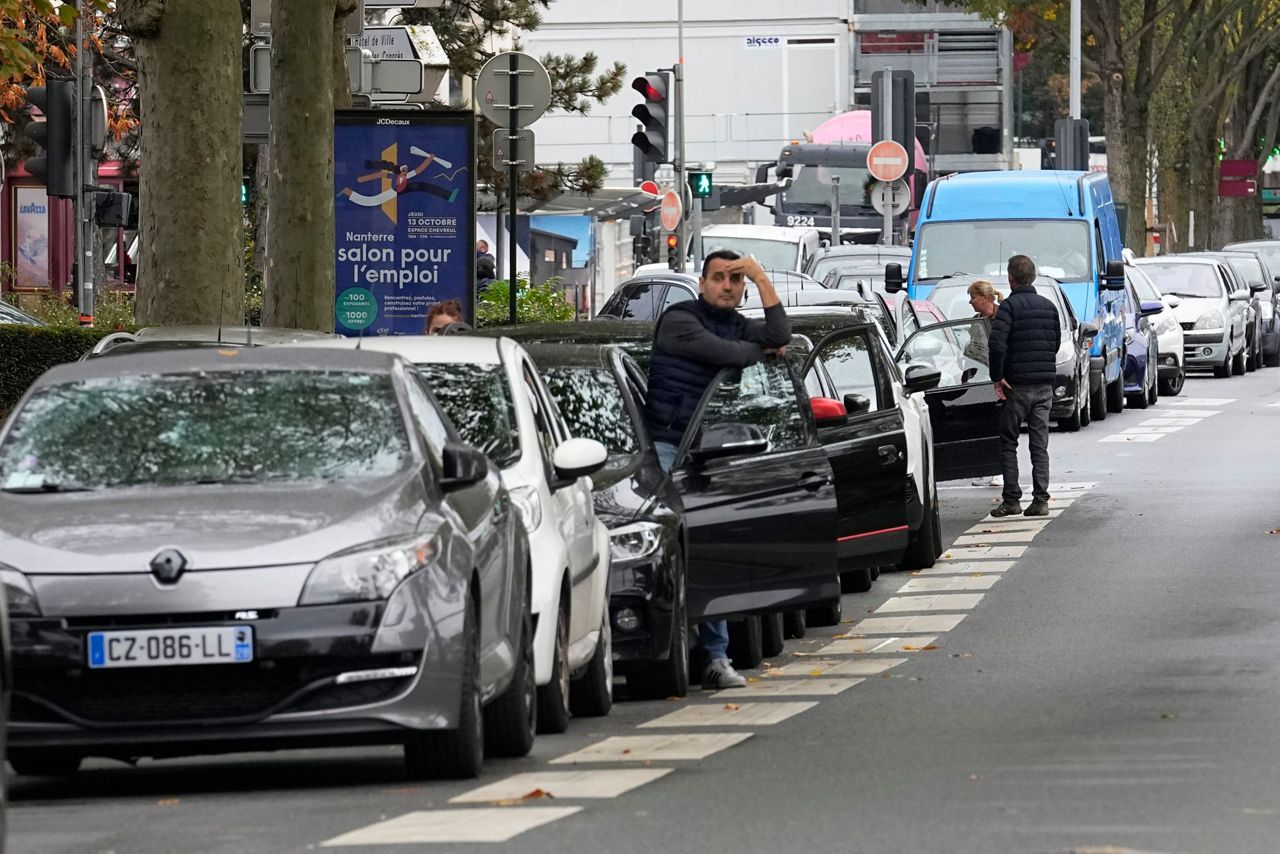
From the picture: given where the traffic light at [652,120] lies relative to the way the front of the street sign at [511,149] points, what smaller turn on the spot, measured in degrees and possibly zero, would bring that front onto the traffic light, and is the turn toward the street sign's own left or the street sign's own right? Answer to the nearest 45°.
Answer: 0° — it already faces it

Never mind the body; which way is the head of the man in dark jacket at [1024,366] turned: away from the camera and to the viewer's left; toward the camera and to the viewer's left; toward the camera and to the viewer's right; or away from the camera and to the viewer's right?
away from the camera and to the viewer's left

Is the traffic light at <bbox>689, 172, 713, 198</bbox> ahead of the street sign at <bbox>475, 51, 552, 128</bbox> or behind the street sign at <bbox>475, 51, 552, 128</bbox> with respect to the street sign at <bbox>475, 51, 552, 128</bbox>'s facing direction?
ahead

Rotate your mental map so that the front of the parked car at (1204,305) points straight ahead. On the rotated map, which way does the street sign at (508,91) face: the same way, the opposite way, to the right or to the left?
the opposite way

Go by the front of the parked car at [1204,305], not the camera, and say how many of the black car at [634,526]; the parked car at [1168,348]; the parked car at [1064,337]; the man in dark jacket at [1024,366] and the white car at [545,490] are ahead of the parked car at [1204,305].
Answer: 5

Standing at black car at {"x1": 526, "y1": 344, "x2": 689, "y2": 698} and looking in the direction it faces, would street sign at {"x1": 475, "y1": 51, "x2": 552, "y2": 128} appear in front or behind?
behind

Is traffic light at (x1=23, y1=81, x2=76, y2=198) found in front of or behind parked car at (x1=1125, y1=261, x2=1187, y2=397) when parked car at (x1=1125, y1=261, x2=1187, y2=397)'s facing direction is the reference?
in front

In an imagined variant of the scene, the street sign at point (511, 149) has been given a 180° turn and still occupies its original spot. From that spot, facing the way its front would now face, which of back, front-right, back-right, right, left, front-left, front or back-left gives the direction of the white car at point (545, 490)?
front
